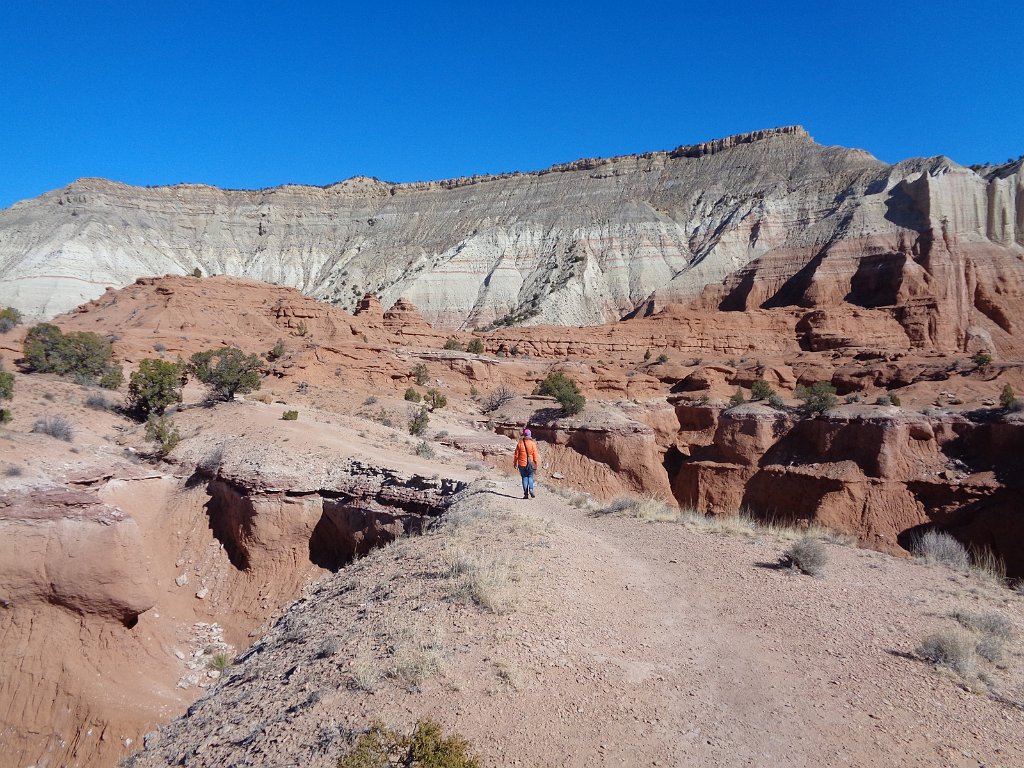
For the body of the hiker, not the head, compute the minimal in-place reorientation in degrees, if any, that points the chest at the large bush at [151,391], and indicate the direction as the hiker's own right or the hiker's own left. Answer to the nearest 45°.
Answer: approximately 45° to the hiker's own left

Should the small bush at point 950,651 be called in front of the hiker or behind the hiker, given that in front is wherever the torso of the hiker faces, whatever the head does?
behind

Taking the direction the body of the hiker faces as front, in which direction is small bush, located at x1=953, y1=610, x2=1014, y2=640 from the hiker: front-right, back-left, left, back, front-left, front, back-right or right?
back-right

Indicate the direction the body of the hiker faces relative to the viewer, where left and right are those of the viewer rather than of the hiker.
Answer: facing away from the viewer

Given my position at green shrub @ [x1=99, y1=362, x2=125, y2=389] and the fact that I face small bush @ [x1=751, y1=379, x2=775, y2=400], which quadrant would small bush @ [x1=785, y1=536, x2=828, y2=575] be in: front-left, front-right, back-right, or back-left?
front-right

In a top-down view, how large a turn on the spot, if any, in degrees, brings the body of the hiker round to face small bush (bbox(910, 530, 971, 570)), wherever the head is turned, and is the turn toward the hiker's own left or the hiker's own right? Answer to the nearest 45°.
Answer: approximately 90° to the hiker's own right

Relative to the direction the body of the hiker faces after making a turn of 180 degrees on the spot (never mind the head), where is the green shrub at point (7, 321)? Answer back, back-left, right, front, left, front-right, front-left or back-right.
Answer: back-right

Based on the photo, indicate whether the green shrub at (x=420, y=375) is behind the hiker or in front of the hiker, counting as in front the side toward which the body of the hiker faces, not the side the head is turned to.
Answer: in front

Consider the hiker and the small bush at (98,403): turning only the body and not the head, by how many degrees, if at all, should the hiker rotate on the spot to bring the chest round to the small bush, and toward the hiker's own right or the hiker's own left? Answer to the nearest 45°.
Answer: approximately 45° to the hiker's own left

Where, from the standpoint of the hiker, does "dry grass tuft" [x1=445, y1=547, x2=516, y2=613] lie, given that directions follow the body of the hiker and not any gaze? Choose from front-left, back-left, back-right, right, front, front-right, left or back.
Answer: back

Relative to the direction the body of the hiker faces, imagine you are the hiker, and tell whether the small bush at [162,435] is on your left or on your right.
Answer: on your left

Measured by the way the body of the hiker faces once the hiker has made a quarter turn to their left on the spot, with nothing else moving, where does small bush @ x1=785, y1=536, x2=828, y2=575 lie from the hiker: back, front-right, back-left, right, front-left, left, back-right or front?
back-left

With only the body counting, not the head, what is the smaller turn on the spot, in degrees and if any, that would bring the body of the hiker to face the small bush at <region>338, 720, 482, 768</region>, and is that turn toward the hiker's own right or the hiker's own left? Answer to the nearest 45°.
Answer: approximately 180°
